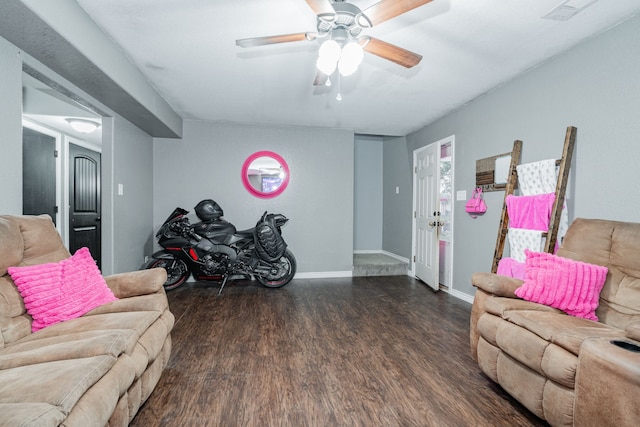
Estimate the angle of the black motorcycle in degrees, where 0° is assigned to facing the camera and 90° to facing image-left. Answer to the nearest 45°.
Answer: approximately 90°

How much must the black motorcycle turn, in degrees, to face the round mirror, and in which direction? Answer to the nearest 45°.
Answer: approximately 135° to its right

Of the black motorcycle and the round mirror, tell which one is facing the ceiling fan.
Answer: the round mirror

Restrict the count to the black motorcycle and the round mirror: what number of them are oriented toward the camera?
1

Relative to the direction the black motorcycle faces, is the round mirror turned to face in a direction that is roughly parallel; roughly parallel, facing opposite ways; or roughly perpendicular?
roughly perpendicular

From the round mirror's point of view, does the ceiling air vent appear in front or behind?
in front

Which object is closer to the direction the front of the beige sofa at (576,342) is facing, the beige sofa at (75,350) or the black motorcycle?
the beige sofa

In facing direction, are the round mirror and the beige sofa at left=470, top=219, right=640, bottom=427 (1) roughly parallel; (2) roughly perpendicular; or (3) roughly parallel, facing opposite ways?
roughly perpendicular

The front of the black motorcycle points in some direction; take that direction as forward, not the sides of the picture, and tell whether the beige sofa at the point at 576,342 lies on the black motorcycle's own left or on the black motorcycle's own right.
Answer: on the black motorcycle's own left

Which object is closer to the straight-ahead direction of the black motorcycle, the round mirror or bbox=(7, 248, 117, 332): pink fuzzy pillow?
the pink fuzzy pillow

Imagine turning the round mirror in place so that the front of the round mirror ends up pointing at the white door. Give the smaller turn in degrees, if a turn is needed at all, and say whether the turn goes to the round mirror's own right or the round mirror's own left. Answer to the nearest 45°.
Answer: approximately 90° to the round mirror's own left

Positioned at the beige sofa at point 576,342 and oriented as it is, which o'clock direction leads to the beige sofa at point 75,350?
the beige sofa at point 75,350 is roughly at 12 o'clock from the beige sofa at point 576,342.

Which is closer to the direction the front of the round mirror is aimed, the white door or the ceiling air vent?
the ceiling air vent

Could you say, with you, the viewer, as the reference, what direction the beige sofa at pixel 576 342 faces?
facing the viewer and to the left of the viewer
